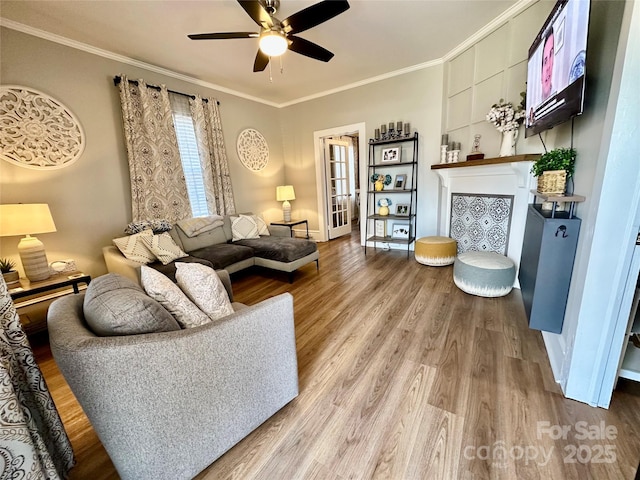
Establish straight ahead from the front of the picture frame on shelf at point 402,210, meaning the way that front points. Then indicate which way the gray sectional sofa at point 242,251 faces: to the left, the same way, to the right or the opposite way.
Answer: to the left

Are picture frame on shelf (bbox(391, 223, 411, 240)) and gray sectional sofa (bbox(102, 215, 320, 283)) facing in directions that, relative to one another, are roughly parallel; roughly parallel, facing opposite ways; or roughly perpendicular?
roughly perpendicular

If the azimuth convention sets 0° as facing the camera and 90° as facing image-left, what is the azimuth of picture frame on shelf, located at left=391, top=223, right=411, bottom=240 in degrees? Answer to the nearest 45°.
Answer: approximately 0°

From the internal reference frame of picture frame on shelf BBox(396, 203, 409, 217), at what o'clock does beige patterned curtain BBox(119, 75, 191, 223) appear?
The beige patterned curtain is roughly at 2 o'clock from the picture frame on shelf.

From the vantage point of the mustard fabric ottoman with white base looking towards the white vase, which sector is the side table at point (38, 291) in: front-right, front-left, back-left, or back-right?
back-right

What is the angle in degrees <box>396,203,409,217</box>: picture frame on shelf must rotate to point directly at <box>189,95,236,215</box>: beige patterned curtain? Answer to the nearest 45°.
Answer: approximately 90° to its right

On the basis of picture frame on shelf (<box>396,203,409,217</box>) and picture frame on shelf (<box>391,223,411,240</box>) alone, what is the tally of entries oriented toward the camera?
2

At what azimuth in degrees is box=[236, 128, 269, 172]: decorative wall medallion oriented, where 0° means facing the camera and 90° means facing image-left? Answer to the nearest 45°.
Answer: approximately 315°

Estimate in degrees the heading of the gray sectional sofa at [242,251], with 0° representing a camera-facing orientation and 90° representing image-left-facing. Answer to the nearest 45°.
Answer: approximately 315°

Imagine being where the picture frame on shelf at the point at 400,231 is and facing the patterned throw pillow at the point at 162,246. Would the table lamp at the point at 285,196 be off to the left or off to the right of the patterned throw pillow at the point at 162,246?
right

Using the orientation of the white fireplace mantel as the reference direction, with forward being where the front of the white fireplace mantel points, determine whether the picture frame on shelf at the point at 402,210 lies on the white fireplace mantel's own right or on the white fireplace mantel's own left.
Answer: on the white fireplace mantel's own right

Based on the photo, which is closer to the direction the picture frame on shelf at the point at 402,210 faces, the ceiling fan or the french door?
the ceiling fan
